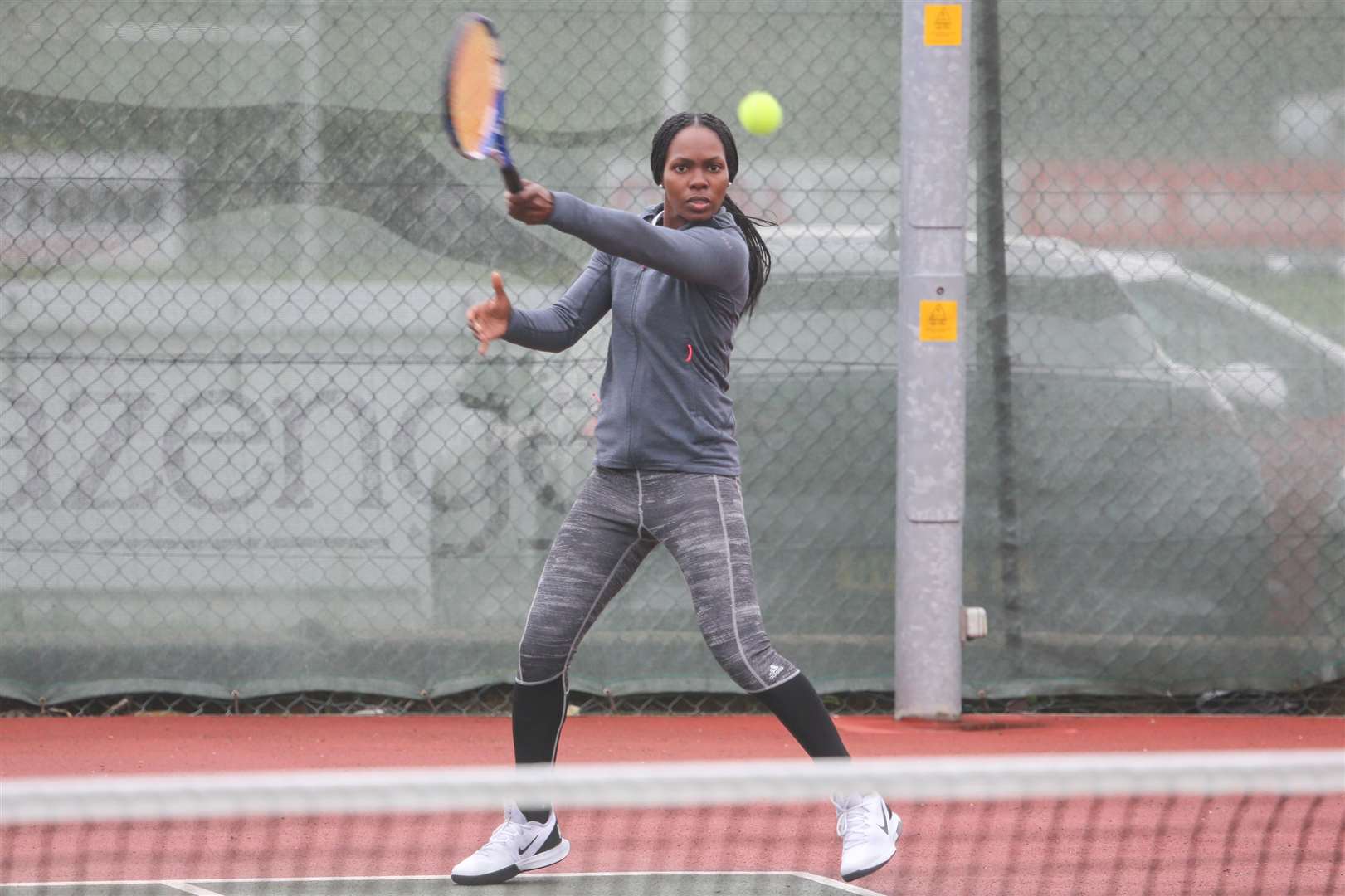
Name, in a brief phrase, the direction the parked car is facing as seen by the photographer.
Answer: facing to the right of the viewer

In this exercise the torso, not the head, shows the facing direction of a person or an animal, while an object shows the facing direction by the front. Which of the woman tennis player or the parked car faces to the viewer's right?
the parked car

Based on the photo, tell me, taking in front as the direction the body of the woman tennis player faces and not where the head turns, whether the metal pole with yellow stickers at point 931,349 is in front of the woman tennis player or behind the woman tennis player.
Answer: behind

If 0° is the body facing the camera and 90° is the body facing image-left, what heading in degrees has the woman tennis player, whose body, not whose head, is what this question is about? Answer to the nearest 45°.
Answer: approximately 45°

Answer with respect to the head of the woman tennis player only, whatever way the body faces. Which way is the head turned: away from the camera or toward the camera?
toward the camera

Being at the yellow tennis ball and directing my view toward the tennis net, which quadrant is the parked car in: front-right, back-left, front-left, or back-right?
back-left

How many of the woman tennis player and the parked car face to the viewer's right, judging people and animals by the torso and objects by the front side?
1

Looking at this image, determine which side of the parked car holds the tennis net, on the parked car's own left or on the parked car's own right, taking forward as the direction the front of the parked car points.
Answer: on the parked car's own right

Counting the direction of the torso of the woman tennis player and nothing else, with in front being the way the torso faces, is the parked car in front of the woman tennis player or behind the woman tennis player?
behind
